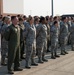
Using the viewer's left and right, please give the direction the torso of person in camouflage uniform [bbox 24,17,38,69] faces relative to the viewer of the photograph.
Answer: facing the viewer and to the right of the viewer

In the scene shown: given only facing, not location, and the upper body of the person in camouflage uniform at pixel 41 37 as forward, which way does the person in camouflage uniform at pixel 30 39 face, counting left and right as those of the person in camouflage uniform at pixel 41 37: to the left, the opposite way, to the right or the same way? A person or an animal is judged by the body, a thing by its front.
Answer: the same way

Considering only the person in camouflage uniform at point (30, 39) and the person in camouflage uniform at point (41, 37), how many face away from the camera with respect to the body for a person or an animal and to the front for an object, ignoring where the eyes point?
0

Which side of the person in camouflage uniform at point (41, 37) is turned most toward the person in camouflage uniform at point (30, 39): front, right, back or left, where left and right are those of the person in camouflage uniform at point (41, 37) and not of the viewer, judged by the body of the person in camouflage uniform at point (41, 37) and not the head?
right

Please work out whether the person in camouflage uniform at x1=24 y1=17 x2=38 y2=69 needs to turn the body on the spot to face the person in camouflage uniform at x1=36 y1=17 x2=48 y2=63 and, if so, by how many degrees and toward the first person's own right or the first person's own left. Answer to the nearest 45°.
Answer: approximately 90° to the first person's own left

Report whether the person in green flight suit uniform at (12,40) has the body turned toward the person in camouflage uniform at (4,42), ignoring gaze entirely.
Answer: no

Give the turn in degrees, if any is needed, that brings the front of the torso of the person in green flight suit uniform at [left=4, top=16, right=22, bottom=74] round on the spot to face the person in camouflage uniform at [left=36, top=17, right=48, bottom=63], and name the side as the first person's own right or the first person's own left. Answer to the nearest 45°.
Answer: approximately 90° to the first person's own left

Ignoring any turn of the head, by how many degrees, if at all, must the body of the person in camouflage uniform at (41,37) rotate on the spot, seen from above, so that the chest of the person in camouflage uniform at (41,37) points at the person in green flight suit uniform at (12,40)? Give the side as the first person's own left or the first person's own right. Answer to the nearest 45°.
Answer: approximately 90° to the first person's own right

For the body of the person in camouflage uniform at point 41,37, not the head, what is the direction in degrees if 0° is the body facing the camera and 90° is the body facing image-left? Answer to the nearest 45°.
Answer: approximately 315°

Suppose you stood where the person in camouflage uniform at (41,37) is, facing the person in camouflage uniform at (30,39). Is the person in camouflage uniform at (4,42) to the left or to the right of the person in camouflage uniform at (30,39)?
right
